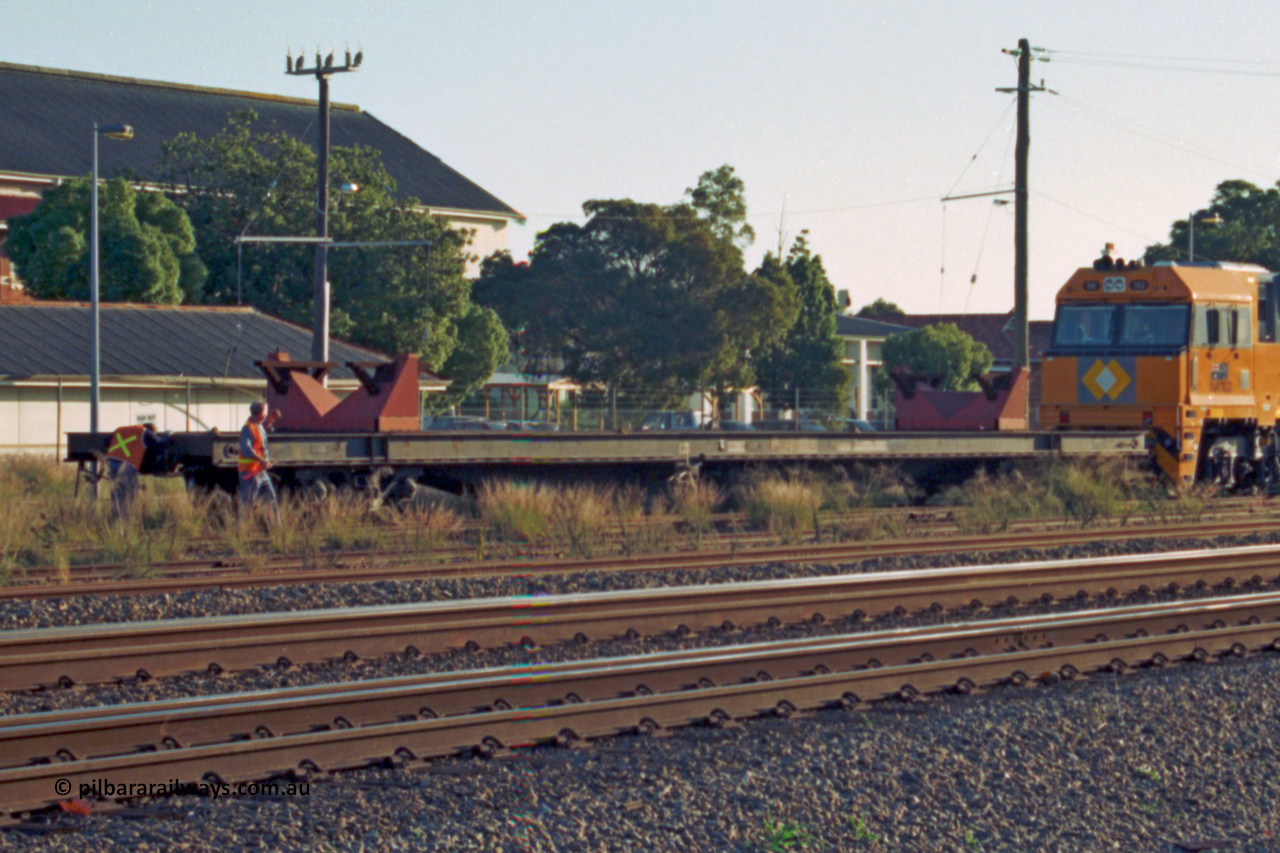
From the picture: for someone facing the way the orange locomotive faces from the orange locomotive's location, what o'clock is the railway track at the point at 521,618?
The railway track is roughly at 11 o'clock from the orange locomotive.

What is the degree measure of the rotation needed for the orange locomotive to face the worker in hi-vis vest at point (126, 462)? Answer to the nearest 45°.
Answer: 0° — it already faces them

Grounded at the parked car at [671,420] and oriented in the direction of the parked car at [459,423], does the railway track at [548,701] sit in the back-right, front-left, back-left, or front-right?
front-left

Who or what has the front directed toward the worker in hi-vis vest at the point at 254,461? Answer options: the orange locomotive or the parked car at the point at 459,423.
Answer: the orange locomotive

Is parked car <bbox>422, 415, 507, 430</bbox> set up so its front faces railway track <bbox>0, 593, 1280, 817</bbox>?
no
